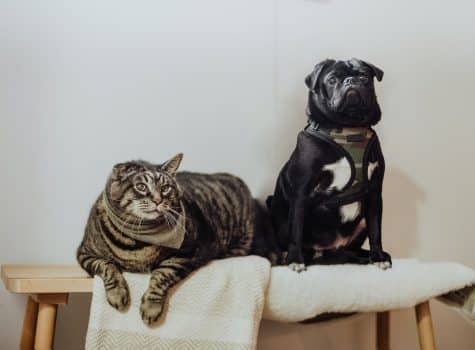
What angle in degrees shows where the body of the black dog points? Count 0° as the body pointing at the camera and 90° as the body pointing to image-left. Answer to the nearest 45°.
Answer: approximately 315°

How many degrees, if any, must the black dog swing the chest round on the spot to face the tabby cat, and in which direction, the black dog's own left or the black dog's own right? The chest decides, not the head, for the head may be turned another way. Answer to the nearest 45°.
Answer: approximately 90° to the black dog's own right

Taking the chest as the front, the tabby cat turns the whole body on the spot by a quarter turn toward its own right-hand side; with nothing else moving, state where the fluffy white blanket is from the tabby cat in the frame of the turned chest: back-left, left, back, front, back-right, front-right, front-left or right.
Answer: back-right
